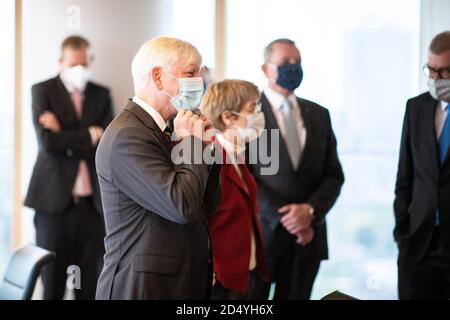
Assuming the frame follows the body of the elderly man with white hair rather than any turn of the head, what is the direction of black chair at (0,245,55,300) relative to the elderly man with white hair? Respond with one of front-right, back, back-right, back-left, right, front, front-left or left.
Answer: back-left

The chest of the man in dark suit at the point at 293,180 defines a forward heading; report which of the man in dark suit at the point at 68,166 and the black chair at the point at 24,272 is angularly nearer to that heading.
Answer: the black chair

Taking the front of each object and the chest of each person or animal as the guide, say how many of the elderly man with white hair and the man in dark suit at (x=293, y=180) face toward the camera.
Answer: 1

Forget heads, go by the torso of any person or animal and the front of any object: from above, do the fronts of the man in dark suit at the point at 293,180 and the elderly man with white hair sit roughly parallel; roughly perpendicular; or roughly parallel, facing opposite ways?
roughly perpendicular

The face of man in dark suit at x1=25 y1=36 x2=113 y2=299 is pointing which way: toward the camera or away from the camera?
toward the camera

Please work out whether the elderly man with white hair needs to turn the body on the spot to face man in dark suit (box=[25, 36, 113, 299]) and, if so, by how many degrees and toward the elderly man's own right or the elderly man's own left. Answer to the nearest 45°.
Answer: approximately 90° to the elderly man's own left

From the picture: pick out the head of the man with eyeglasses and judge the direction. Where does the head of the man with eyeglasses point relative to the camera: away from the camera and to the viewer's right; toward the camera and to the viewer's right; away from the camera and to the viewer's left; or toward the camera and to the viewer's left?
toward the camera and to the viewer's left

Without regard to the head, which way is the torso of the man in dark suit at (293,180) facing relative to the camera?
toward the camera

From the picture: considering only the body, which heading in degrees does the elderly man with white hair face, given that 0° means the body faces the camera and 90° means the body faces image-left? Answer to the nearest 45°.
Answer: approximately 270°

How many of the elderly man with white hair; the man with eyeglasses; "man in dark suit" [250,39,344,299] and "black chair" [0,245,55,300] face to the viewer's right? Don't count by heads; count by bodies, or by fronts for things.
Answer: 1
